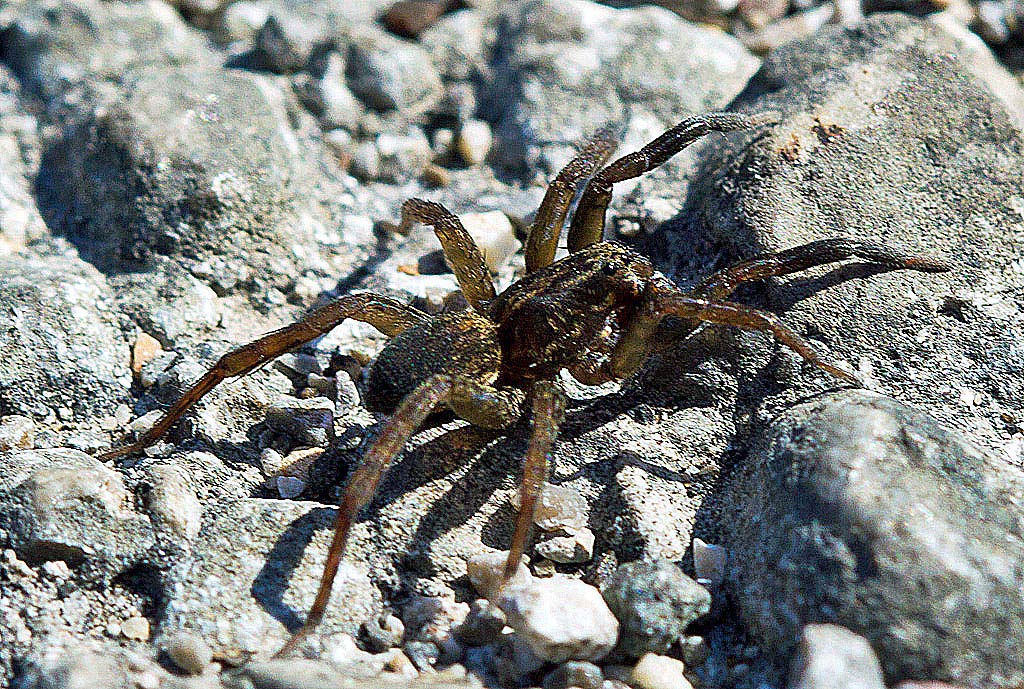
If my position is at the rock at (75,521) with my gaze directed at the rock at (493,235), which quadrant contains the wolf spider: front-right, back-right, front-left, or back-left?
front-right

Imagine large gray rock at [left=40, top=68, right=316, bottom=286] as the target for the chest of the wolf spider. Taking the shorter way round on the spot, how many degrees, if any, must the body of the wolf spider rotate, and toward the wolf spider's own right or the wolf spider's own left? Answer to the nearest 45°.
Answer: approximately 90° to the wolf spider's own left

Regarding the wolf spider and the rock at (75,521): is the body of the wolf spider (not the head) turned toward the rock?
no

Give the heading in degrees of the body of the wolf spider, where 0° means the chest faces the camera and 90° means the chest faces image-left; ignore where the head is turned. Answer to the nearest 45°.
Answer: approximately 225°

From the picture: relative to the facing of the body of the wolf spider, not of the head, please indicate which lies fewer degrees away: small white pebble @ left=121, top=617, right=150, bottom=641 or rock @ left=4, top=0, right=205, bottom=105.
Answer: the rock

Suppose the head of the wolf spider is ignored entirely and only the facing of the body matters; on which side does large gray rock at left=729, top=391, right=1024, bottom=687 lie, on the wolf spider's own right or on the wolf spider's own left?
on the wolf spider's own right

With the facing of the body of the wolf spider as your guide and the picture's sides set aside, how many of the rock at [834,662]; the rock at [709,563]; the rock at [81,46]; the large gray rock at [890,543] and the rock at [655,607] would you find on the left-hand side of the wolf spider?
1

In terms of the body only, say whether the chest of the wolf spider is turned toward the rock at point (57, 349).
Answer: no

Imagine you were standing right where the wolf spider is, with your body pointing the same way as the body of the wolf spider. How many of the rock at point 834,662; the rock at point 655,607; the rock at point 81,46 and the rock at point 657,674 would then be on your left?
1

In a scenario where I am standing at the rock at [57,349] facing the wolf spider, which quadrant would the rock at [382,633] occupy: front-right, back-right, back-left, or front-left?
front-right

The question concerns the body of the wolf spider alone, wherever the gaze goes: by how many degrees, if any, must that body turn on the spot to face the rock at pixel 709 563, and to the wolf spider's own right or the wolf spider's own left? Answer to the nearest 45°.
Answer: approximately 90° to the wolf spider's own right

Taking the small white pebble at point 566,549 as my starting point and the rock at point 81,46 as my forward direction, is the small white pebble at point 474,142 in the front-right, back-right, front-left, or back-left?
front-right

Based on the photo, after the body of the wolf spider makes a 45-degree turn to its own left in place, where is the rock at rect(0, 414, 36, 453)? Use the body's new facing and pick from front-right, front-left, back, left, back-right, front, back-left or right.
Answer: left

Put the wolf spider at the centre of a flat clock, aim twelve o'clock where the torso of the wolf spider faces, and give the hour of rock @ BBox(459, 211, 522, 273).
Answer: The rock is roughly at 10 o'clock from the wolf spider.

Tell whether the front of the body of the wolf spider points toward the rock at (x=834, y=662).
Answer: no

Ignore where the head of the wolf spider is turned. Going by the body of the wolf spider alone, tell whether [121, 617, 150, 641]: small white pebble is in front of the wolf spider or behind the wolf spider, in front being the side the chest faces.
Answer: behind

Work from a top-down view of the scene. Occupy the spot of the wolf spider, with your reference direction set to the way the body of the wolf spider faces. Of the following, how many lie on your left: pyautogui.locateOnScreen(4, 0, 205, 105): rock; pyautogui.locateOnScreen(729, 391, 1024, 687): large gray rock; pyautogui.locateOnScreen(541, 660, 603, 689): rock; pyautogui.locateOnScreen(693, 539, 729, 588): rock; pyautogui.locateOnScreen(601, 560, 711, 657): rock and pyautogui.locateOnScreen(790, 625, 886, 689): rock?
1
